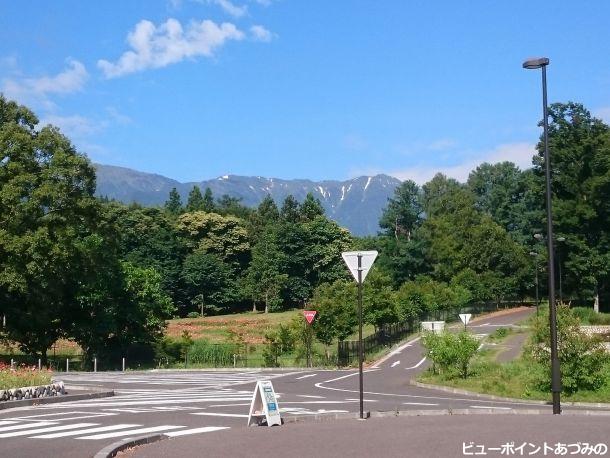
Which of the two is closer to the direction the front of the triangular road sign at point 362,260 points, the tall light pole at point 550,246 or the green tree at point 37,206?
the green tree

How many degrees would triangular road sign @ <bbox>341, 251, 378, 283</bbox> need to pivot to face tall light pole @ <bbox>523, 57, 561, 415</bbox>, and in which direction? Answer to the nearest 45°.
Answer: approximately 45° to its right

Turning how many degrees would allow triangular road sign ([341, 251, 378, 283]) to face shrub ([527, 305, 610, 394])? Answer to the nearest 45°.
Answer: approximately 45° to its right

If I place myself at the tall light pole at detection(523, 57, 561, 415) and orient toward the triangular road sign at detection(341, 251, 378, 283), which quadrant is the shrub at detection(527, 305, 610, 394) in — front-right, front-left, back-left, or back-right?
back-right

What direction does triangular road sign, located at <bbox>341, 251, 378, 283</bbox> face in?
away from the camera

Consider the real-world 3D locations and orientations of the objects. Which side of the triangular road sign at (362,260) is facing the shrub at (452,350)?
front

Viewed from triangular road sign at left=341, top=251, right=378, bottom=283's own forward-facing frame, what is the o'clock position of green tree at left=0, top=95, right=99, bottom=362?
The green tree is roughly at 11 o'clock from the triangular road sign.
